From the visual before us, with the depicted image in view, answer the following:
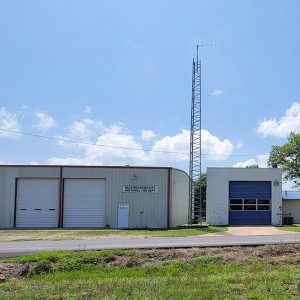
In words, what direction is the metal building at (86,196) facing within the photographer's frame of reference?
facing the viewer

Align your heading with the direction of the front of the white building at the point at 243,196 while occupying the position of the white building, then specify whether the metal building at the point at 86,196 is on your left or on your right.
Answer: on your right

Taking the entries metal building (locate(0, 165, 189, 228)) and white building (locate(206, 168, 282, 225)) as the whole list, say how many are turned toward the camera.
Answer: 2

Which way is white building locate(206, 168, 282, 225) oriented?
toward the camera

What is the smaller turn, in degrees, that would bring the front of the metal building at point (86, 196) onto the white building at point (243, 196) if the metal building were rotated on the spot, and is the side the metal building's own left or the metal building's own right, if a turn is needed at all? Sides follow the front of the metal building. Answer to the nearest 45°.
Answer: approximately 90° to the metal building's own left
